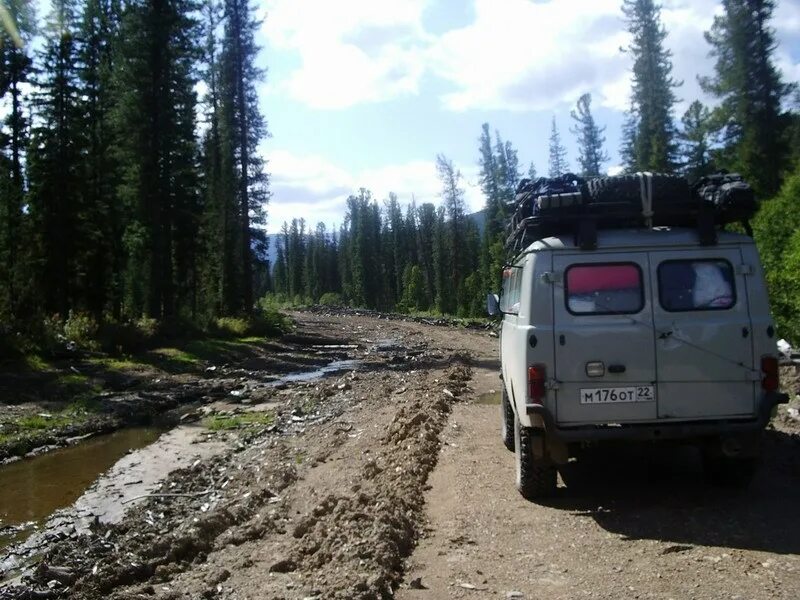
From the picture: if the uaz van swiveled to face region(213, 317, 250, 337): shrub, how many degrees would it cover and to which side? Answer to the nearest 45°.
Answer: approximately 45° to its left

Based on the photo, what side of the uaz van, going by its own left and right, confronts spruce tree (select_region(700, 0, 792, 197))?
front

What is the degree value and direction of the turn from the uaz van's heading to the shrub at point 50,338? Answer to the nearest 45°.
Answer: approximately 45° to its left

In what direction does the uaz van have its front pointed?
away from the camera

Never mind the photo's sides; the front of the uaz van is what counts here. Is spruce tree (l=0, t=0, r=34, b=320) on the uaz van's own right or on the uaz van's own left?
on the uaz van's own left

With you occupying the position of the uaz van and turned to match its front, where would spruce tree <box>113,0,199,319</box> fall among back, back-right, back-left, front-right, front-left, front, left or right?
front-left

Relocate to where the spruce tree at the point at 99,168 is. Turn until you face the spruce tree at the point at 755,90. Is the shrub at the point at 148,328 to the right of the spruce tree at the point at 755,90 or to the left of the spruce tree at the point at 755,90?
right

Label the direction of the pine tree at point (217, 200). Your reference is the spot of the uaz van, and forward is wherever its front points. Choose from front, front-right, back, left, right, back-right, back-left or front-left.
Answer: front-left

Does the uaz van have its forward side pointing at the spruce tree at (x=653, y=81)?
yes

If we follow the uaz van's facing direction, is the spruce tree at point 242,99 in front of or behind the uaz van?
in front

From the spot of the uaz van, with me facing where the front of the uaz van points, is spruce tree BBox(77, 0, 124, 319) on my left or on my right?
on my left

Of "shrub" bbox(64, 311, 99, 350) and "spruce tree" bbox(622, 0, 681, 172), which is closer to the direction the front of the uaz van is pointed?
the spruce tree

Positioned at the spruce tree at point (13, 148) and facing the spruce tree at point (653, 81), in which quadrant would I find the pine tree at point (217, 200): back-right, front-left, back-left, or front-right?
front-left

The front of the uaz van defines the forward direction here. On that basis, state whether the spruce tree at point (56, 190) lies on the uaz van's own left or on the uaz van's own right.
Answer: on the uaz van's own left
